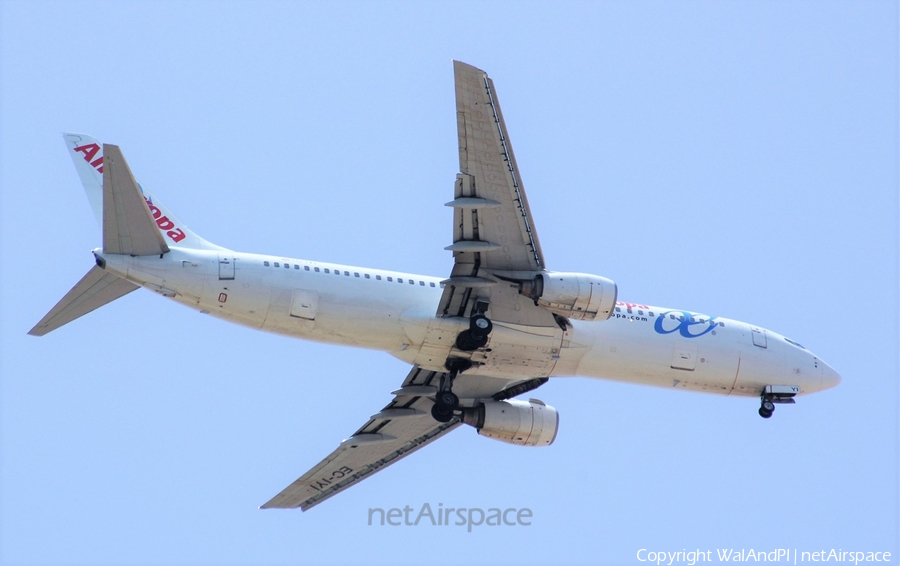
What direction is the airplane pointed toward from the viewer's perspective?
to the viewer's right
